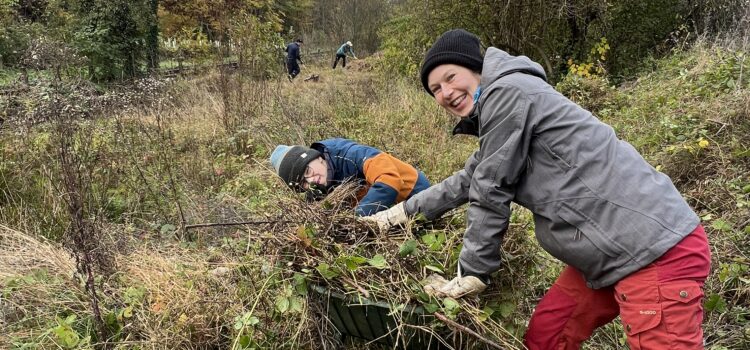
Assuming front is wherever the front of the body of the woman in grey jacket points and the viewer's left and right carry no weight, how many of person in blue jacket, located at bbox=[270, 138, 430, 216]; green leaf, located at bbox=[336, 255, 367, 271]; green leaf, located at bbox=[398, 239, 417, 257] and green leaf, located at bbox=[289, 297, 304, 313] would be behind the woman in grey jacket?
0

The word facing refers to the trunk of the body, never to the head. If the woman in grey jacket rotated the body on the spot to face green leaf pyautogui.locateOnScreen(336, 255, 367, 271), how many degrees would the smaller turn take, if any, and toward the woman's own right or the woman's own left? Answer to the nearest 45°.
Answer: approximately 45° to the woman's own left

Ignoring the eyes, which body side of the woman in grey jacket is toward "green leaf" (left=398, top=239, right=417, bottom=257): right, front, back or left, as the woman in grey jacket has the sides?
front

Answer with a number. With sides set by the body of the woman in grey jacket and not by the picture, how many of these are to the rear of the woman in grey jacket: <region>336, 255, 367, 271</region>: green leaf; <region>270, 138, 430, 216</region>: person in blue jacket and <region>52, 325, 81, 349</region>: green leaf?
0

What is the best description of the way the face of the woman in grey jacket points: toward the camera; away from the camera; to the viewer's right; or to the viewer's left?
toward the camera

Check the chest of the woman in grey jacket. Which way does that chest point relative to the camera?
to the viewer's left

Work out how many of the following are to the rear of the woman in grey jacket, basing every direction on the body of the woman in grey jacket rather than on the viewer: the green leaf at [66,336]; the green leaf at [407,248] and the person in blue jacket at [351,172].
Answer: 0

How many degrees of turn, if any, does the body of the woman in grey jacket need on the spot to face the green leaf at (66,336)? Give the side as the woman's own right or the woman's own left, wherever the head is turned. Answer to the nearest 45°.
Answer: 0° — they already face it
